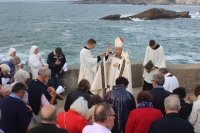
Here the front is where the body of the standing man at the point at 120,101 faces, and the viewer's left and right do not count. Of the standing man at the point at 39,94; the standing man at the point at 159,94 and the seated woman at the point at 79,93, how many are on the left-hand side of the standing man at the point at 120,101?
2

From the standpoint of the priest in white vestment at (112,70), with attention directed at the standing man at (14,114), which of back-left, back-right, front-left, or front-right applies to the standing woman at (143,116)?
front-left

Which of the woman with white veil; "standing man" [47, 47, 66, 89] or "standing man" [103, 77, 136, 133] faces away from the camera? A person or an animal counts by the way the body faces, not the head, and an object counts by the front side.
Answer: "standing man" [103, 77, 136, 133]

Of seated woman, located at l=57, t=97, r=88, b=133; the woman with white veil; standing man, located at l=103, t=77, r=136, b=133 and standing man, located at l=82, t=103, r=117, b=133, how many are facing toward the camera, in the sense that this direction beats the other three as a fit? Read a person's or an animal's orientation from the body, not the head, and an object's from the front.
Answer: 0

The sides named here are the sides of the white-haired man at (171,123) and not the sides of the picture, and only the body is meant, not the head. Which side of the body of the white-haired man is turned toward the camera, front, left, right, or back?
back

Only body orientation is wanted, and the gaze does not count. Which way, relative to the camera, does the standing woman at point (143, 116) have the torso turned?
away from the camera

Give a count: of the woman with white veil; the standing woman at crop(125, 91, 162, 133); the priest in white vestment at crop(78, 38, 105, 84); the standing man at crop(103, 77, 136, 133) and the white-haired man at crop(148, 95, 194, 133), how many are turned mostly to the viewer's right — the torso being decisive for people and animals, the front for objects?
2

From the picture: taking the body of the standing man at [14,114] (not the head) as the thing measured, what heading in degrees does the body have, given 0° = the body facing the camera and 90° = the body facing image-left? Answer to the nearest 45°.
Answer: approximately 225°

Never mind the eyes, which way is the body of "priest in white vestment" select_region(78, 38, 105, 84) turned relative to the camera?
to the viewer's right

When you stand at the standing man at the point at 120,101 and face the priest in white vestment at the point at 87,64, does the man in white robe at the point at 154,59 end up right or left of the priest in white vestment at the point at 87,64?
right

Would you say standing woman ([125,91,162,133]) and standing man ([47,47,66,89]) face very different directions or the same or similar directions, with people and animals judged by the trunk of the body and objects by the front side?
very different directions

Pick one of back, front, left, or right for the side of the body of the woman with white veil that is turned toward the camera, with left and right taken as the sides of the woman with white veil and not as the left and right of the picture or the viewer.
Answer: right

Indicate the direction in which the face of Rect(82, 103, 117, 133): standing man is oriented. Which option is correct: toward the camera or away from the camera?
away from the camera
